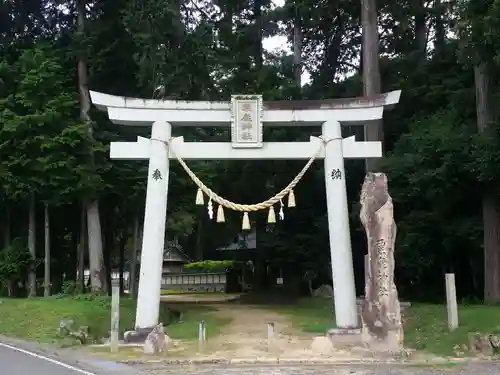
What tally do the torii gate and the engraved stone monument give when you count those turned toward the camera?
2

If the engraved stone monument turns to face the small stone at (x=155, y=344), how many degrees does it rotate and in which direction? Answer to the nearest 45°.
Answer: approximately 90° to its right

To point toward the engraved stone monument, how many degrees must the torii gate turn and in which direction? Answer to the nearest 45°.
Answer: approximately 45° to its left

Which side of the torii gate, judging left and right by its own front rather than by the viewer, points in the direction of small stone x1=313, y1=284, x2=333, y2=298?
back

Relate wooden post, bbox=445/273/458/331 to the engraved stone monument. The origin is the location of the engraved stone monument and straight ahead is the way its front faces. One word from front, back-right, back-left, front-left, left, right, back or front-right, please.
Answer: back-left

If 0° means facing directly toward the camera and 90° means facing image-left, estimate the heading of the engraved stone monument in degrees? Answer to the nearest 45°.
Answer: approximately 0°
